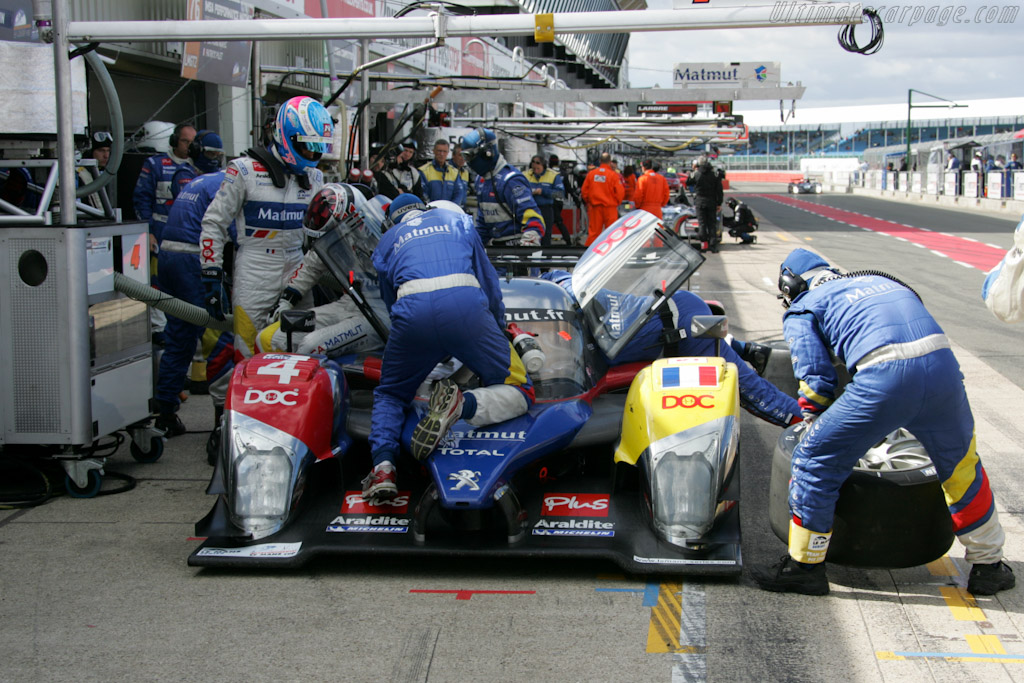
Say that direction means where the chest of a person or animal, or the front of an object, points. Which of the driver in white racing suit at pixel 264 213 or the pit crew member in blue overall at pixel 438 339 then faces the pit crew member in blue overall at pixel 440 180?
the pit crew member in blue overall at pixel 438 339

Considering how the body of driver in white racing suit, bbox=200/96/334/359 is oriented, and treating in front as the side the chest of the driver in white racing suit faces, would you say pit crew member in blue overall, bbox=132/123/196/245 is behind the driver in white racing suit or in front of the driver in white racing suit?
behind

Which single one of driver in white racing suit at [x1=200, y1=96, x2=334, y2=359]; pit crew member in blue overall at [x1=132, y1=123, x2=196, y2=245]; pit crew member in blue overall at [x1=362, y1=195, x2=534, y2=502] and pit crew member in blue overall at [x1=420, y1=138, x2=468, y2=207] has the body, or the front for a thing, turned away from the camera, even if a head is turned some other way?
pit crew member in blue overall at [x1=362, y1=195, x2=534, y2=502]

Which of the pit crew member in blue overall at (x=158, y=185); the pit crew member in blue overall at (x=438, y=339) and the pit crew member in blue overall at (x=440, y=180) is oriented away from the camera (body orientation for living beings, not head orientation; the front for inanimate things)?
the pit crew member in blue overall at (x=438, y=339)

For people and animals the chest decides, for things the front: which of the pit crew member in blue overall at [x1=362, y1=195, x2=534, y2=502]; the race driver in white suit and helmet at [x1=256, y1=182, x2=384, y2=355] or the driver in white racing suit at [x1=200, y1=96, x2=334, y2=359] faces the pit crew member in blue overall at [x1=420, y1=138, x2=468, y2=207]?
the pit crew member in blue overall at [x1=362, y1=195, x2=534, y2=502]

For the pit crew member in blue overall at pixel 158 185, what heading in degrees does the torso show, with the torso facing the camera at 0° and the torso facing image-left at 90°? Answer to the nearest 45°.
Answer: approximately 315°

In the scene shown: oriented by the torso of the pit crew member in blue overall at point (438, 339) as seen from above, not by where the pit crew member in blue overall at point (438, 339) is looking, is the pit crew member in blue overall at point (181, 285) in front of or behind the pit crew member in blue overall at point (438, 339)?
in front

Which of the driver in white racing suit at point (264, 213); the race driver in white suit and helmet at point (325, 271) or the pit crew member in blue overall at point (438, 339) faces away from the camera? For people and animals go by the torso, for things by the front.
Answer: the pit crew member in blue overall at point (438, 339)

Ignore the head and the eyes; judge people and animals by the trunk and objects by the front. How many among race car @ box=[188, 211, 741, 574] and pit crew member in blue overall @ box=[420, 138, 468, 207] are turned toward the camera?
2

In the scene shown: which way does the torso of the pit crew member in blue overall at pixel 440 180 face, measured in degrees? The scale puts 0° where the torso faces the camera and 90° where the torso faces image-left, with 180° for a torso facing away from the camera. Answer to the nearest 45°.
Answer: approximately 0°

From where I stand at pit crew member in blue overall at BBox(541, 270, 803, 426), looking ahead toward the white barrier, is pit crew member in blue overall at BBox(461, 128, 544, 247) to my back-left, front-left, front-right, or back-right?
front-left

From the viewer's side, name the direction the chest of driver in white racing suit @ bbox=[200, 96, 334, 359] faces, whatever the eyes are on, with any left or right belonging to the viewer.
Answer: facing the viewer and to the right of the viewer

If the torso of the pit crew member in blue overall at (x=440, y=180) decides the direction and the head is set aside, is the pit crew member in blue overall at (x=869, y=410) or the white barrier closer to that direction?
the pit crew member in blue overall

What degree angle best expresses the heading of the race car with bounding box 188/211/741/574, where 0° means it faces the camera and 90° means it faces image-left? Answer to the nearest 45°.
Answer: approximately 0°
